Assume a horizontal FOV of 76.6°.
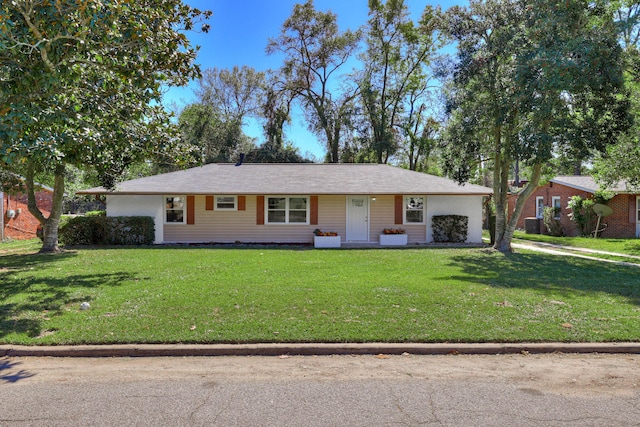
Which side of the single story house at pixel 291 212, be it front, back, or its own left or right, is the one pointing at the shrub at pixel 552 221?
left

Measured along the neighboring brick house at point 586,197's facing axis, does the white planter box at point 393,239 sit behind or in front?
in front

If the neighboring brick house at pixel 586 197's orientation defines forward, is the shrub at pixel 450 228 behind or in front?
in front

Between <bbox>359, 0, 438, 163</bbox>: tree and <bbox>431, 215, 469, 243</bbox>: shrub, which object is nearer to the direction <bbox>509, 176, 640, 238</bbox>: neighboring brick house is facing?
the shrub

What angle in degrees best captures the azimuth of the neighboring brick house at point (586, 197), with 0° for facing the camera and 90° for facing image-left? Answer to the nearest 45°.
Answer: approximately 0°

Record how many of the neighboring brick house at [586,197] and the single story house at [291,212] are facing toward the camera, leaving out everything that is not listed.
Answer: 2

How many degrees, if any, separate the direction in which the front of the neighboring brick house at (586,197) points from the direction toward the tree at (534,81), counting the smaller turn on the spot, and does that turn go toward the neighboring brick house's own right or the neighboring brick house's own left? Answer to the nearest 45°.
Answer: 0° — it already faces it

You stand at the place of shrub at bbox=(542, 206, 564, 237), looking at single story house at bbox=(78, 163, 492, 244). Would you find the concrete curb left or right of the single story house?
left

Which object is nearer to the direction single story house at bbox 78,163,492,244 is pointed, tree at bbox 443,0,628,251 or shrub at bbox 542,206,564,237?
the tree

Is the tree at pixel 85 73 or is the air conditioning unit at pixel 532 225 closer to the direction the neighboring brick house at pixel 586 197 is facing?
the tree

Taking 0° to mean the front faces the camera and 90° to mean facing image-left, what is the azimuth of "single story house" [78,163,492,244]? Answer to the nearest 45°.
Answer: approximately 0°

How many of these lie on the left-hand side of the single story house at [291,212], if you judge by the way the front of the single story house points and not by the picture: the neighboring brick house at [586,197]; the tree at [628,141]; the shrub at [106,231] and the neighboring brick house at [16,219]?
2

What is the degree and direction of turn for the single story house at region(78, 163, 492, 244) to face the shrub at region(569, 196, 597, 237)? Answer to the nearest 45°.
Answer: approximately 90° to its left

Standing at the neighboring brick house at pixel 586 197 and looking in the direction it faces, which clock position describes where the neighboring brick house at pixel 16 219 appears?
the neighboring brick house at pixel 16 219 is roughly at 2 o'clock from the neighboring brick house at pixel 586 197.

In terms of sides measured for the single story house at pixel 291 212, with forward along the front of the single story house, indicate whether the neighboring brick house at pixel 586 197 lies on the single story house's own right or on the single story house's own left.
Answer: on the single story house's own left
